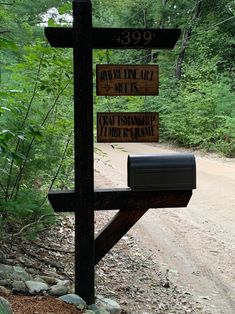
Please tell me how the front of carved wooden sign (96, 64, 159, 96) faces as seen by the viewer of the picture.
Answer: facing the viewer

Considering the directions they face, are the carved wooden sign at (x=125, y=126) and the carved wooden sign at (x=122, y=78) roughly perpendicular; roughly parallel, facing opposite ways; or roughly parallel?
roughly parallel

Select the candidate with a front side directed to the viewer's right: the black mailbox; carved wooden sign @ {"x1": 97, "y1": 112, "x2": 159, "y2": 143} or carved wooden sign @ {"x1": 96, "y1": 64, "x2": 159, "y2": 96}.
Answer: the black mailbox

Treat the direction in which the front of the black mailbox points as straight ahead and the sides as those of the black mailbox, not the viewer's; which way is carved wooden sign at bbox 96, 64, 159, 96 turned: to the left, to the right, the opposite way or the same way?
to the right

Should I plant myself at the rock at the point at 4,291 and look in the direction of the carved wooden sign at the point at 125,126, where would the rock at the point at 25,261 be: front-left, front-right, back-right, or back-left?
front-left

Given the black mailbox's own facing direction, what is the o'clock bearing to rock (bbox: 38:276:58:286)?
The rock is roughly at 6 o'clock from the black mailbox.

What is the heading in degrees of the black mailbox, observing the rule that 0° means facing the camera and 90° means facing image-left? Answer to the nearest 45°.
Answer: approximately 270°

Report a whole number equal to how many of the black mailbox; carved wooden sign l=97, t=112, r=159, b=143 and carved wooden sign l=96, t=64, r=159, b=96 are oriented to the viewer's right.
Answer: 1

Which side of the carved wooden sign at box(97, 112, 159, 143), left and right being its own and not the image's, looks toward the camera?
front
